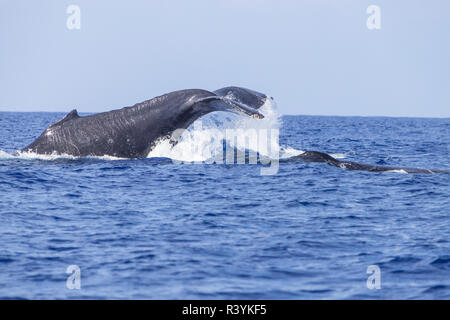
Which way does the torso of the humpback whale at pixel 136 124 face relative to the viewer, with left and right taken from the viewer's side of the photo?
facing to the left of the viewer
